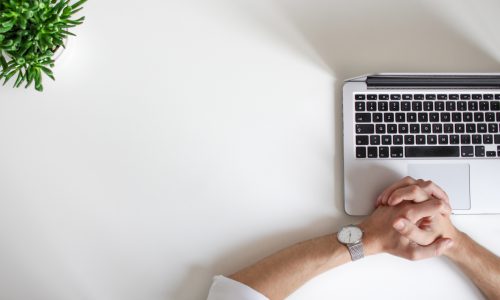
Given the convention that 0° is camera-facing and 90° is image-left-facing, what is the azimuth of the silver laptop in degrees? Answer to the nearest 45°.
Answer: approximately 0°
